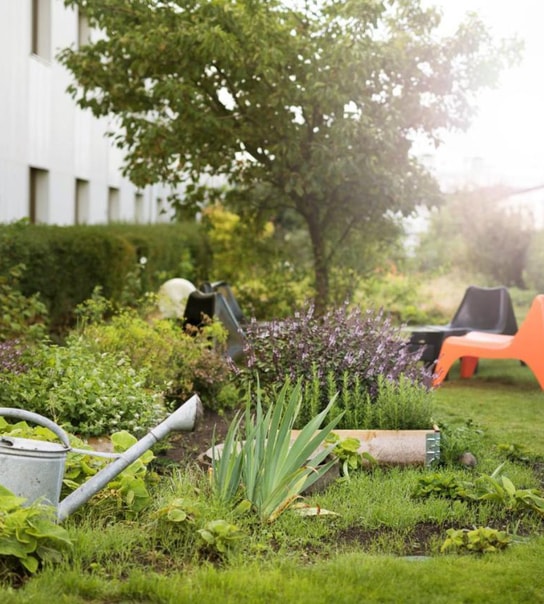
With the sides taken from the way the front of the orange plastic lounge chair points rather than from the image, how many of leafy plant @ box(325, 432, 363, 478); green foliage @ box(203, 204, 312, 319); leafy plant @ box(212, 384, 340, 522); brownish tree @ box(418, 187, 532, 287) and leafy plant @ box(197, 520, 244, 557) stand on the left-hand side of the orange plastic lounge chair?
3

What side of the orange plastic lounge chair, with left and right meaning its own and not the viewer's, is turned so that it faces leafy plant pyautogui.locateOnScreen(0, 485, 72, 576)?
left

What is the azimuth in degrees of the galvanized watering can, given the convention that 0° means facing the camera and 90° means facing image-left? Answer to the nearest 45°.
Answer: approximately 270°

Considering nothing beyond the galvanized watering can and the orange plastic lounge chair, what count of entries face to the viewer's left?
1

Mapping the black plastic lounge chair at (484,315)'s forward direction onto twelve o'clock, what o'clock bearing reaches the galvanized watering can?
The galvanized watering can is roughly at 11 o'clock from the black plastic lounge chair.

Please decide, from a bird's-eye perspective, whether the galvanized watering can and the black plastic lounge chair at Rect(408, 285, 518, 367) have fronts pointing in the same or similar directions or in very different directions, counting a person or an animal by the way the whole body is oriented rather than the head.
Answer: very different directions

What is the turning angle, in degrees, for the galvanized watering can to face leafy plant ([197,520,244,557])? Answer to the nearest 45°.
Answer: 0° — it already faces it

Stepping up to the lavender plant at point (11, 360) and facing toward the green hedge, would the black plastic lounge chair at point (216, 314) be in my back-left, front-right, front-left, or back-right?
front-right

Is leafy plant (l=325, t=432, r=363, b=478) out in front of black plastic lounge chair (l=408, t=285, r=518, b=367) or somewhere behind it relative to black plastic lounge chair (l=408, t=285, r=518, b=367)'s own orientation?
in front

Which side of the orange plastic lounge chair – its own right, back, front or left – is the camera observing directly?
left

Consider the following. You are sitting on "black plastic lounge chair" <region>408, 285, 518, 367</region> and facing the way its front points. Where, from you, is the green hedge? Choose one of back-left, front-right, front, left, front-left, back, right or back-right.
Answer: front-right

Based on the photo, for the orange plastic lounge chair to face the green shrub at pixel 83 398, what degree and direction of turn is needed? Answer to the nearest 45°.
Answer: approximately 45° to its left

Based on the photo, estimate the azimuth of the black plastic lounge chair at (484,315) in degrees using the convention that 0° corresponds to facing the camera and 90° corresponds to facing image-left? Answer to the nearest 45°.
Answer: approximately 45°

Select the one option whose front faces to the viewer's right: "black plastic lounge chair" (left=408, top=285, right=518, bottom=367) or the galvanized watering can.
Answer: the galvanized watering can

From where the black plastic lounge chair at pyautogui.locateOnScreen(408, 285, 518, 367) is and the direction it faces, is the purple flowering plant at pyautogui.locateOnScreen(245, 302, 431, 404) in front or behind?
in front

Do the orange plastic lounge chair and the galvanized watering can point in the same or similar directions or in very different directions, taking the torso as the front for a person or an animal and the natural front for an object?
very different directions
